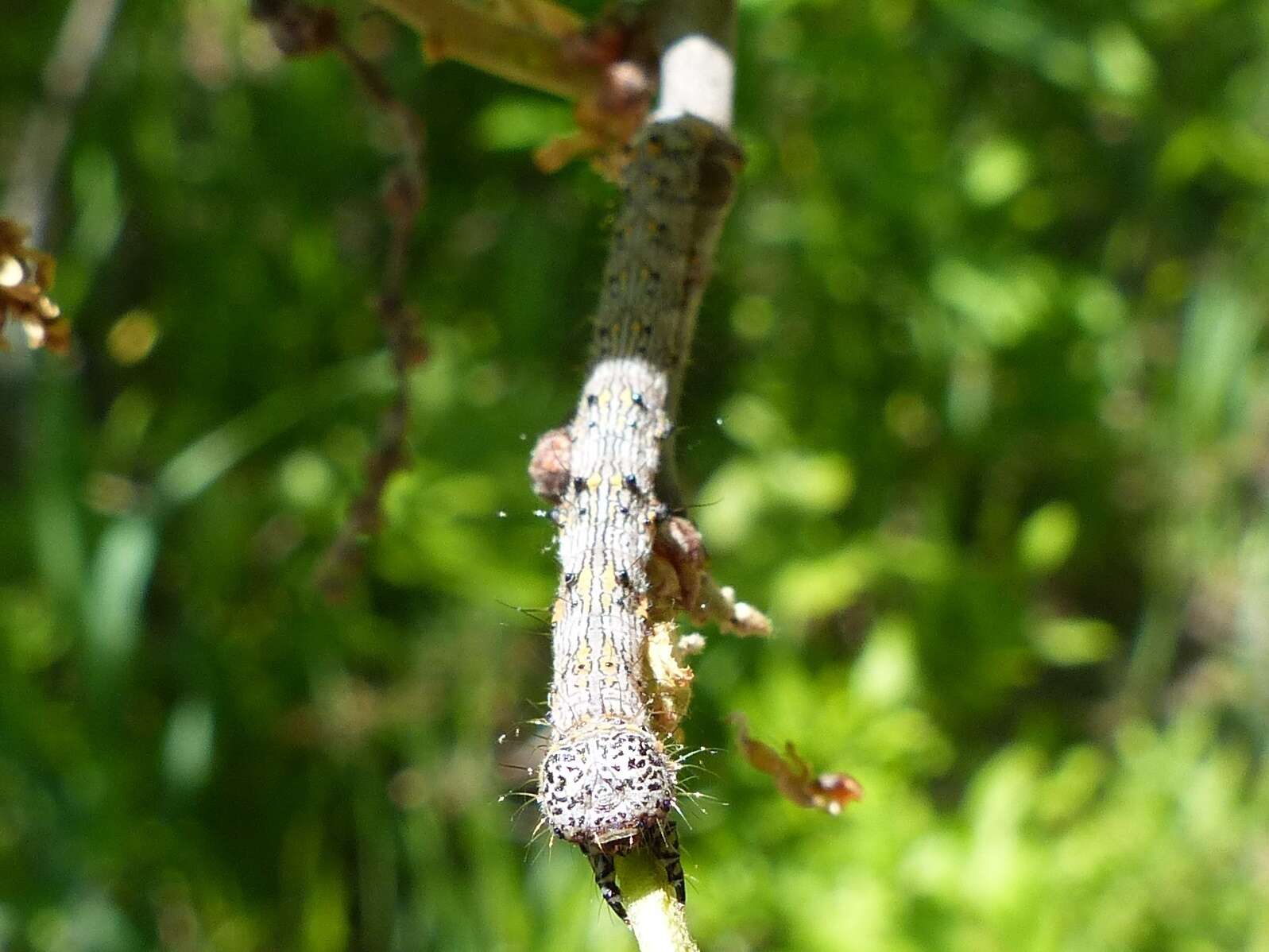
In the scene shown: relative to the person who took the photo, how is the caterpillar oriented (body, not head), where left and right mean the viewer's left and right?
facing the viewer
